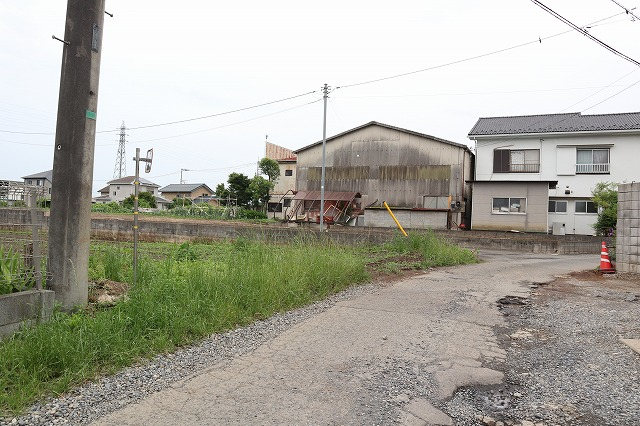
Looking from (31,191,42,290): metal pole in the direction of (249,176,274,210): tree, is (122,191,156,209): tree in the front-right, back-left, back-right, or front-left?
front-left

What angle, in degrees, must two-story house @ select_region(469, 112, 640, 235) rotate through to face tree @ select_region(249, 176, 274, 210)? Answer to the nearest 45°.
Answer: approximately 90° to its right

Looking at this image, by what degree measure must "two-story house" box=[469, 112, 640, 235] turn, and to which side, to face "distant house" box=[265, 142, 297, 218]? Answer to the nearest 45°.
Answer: approximately 90° to its right

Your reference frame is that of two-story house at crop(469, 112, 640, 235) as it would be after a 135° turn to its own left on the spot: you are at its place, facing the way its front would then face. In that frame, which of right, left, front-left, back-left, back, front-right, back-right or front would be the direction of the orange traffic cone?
back-right

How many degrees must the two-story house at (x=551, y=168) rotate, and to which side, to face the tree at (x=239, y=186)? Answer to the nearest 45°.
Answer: approximately 90° to its right

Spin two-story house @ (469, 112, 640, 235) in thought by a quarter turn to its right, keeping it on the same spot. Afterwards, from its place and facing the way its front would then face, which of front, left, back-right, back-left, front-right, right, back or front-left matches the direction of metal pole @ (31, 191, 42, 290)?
left

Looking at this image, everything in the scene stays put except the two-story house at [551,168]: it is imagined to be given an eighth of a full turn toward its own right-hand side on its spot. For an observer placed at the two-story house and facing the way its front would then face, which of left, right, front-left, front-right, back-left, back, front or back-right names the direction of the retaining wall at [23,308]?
front-left

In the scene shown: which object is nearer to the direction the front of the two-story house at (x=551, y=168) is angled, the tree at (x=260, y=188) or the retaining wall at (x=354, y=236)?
the retaining wall

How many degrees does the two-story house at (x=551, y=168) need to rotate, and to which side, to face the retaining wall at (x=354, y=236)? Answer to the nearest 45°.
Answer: approximately 45° to its right

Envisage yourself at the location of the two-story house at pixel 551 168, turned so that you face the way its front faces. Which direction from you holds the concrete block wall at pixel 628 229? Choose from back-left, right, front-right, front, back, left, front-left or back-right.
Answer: front

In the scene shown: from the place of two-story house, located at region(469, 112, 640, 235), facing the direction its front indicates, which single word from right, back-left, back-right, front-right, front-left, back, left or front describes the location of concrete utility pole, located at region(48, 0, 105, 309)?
front

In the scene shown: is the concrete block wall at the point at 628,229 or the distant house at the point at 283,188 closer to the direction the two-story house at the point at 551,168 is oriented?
the concrete block wall

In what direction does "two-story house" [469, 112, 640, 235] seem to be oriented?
toward the camera

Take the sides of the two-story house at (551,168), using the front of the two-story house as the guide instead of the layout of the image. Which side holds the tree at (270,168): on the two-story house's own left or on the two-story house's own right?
on the two-story house's own right

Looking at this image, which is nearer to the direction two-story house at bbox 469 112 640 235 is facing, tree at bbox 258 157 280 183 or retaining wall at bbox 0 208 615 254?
the retaining wall
